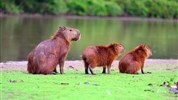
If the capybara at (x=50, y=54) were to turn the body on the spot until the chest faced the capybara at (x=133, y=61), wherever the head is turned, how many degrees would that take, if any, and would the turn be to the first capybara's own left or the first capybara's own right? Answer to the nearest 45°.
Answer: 0° — it already faces it

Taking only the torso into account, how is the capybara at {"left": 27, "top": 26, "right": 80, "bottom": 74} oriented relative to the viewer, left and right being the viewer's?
facing to the right of the viewer
